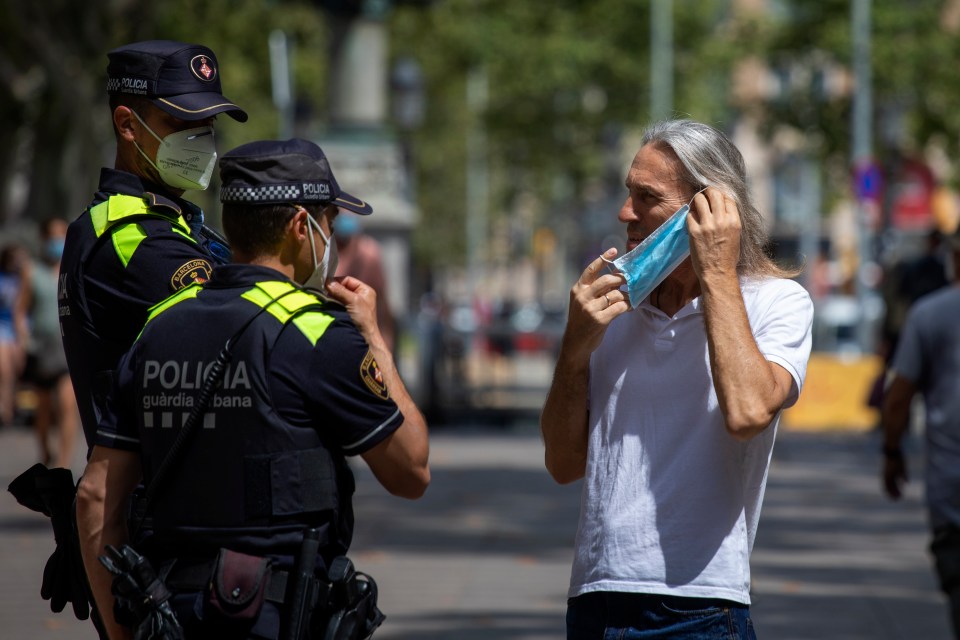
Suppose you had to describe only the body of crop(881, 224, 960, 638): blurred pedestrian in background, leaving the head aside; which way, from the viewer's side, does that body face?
away from the camera

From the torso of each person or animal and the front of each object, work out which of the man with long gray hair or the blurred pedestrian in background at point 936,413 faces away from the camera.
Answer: the blurred pedestrian in background

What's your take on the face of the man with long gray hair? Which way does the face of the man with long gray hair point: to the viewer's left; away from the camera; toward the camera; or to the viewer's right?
to the viewer's left

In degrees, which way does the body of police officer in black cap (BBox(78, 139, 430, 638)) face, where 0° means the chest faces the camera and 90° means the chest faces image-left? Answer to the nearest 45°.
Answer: approximately 225°

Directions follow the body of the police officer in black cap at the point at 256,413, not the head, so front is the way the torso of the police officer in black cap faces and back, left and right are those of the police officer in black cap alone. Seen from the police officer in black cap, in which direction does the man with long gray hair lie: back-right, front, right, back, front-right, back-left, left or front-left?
front-right

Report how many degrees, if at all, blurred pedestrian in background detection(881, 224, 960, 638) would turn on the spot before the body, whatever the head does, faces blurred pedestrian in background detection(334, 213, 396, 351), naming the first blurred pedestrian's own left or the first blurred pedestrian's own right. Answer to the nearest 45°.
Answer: approximately 45° to the first blurred pedestrian's own left

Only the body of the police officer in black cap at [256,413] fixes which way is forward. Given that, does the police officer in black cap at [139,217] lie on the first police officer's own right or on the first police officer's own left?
on the first police officer's own left

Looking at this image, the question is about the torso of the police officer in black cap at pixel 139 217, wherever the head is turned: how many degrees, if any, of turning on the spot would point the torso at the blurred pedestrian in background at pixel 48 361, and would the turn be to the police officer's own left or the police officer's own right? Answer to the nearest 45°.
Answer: approximately 90° to the police officer's own left

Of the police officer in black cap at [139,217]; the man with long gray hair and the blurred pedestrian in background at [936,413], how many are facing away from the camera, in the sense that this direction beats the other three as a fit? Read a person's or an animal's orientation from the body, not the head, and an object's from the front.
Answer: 1

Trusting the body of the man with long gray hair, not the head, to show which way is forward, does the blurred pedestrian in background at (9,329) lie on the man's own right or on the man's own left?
on the man's own right

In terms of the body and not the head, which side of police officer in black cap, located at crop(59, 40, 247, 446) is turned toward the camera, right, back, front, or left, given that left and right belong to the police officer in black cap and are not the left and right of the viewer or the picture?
right
